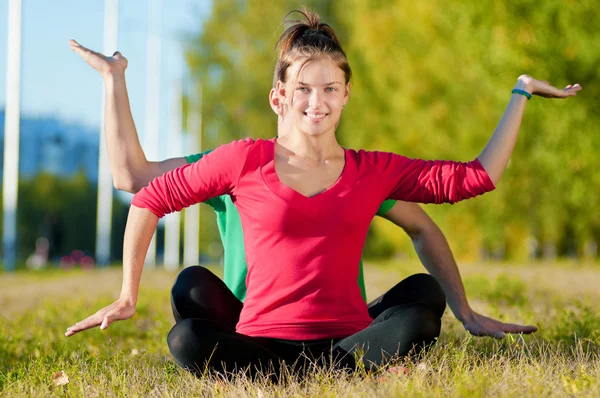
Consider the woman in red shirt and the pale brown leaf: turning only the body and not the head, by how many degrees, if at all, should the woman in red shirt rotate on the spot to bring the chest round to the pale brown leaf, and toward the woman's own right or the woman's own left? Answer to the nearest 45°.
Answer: approximately 90° to the woman's own right

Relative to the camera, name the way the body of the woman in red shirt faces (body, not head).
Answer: toward the camera

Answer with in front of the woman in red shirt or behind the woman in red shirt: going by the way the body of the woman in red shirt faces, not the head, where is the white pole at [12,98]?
behind

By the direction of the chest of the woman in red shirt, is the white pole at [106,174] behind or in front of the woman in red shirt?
behind

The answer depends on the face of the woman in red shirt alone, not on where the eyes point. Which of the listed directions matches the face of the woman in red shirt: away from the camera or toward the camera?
toward the camera

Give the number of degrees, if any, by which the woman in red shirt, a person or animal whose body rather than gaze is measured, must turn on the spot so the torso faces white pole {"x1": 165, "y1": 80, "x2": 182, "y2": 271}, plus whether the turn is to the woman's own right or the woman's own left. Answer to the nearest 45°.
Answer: approximately 180°

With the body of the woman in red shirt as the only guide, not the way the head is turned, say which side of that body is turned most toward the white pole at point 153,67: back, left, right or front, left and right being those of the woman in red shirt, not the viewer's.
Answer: back
